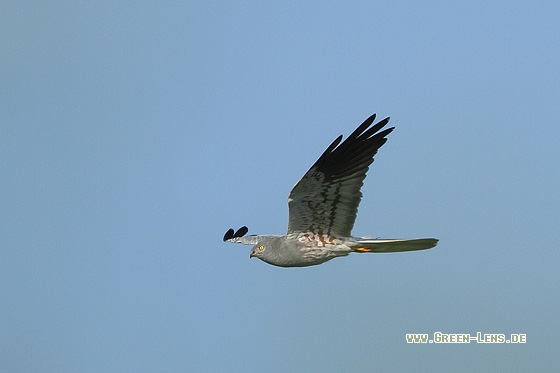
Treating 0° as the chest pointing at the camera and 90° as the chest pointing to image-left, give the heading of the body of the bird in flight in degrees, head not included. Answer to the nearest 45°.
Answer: approximately 90°
